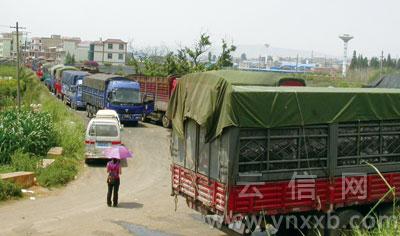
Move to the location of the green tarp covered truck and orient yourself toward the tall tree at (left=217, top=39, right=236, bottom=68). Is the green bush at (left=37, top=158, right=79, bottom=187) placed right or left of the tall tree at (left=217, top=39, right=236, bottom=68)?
left

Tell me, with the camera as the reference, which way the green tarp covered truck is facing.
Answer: facing away from the viewer and to the right of the viewer

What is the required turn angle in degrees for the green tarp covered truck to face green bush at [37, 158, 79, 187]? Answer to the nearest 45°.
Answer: approximately 90° to its left

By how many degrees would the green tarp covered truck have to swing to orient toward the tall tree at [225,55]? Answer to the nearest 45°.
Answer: approximately 45° to its left

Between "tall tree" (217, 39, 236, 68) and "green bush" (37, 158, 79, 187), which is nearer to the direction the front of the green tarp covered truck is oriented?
the tall tree

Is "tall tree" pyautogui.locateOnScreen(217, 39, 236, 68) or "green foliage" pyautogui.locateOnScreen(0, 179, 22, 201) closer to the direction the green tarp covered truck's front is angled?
the tall tree

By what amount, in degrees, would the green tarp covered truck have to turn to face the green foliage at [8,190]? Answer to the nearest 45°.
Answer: approximately 90° to its left
